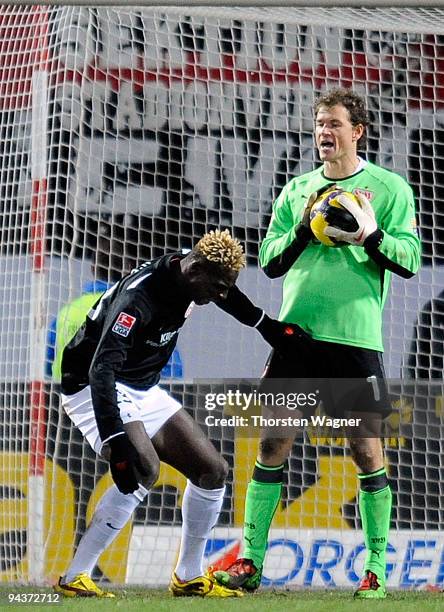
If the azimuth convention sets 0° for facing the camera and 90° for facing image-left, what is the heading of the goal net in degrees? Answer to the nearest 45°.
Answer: approximately 0°
